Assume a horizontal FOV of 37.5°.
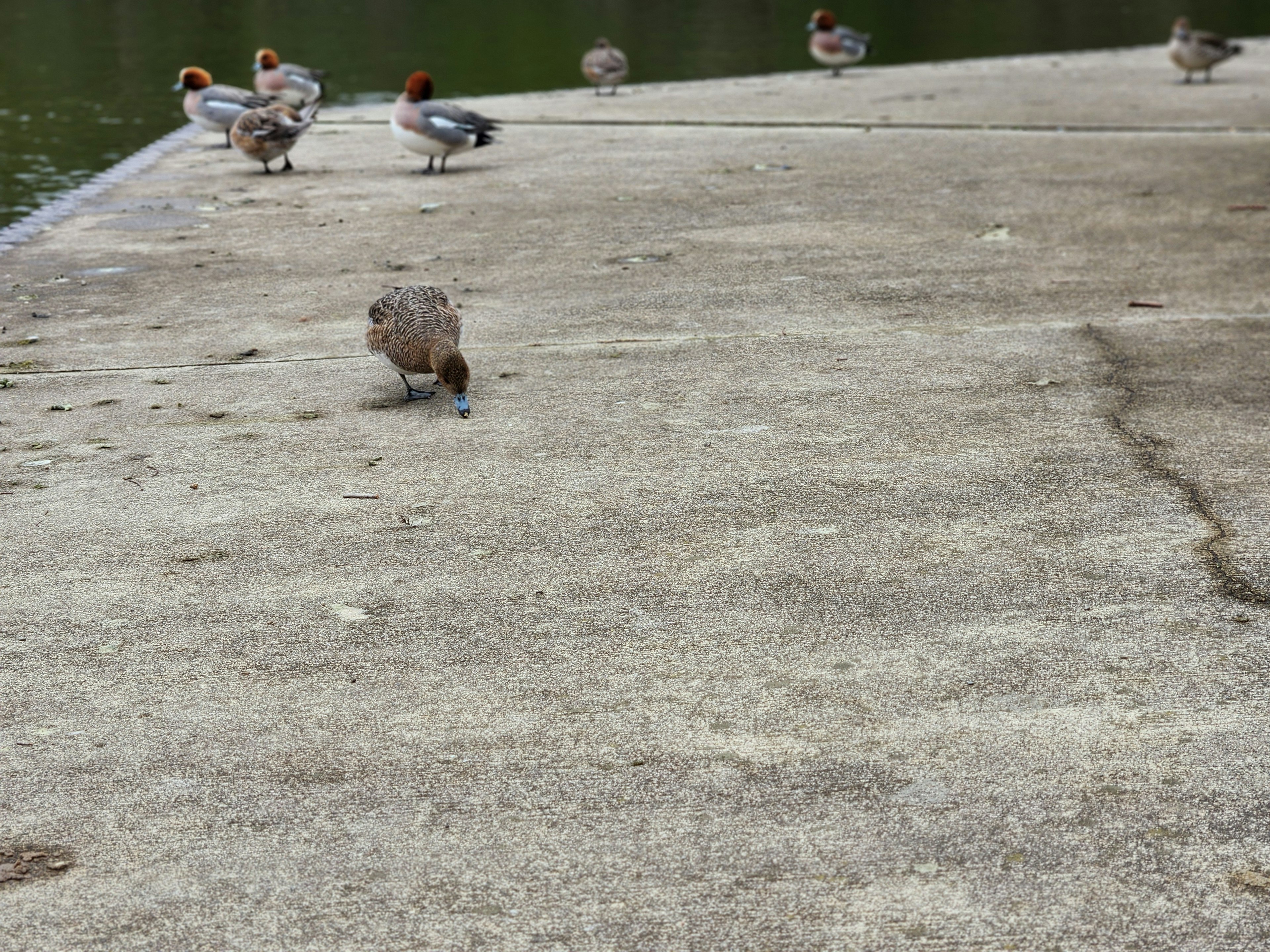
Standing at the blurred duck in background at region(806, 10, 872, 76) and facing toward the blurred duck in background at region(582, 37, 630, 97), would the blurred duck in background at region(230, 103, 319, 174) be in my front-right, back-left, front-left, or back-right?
front-left

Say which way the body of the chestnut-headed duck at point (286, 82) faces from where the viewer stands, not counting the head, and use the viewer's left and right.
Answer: facing to the left of the viewer

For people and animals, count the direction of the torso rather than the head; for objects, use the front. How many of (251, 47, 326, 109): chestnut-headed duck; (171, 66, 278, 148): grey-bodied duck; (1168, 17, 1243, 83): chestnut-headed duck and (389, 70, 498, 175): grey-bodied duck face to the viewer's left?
4

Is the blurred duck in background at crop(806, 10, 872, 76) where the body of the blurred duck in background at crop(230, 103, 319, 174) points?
no

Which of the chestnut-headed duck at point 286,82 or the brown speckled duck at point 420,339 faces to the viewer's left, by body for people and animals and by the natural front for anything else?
the chestnut-headed duck

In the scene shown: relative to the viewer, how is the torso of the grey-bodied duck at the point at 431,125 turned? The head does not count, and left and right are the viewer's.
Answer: facing to the left of the viewer

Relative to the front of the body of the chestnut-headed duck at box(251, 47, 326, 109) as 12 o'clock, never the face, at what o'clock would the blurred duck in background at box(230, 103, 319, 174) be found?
The blurred duck in background is roughly at 9 o'clock from the chestnut-headed duck.

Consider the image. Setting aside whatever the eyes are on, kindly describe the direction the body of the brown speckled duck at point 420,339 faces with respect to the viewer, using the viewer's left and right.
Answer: facing the viewer and to the right of the viewer

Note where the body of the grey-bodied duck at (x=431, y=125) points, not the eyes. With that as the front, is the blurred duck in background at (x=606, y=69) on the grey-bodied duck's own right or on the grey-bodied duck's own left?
on the grey-bodied duck's own right

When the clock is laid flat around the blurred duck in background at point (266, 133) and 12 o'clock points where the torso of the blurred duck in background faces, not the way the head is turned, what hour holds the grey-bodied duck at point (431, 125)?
The grey-bodied duck is roughly at 8 o'clock from the blurred duck in background.

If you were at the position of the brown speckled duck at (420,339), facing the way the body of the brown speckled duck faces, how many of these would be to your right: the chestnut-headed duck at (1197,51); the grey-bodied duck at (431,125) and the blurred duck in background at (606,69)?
0

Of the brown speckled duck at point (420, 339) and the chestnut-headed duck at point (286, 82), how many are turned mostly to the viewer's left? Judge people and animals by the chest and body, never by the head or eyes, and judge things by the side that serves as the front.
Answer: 1

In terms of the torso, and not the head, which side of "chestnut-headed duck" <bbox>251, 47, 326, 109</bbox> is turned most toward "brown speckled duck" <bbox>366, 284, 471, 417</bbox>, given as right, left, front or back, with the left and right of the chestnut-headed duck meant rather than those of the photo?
left

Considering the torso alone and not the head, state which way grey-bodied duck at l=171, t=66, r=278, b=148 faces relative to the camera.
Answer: to the viewer's left

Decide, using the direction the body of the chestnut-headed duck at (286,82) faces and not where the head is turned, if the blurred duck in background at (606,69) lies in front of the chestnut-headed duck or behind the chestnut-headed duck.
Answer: behind
